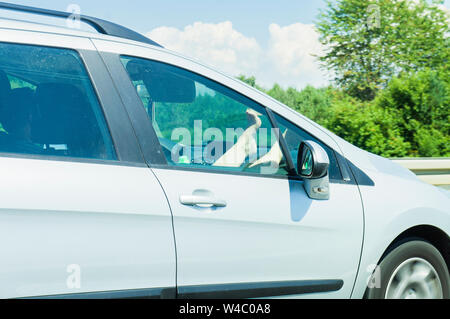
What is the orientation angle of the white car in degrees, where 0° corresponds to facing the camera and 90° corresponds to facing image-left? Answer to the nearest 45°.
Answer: approximately 270°
